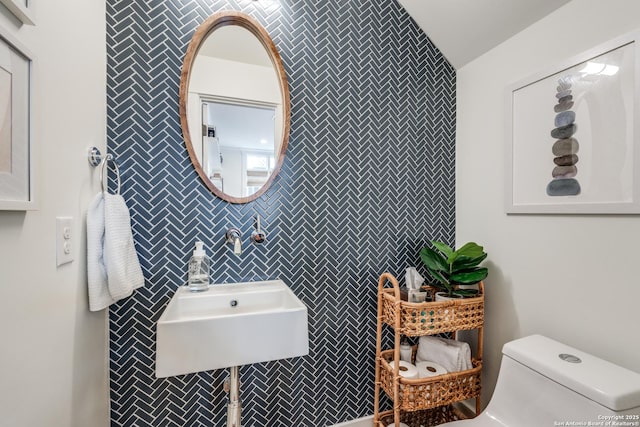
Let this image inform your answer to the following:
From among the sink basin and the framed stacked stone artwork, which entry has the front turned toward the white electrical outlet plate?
the framed stacked stone artwork

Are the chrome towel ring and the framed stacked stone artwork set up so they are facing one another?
yes

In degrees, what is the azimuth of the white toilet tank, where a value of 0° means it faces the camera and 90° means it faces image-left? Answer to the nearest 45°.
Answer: approximately 45°

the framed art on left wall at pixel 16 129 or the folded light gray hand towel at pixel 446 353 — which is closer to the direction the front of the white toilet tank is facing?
the framed art on left wall

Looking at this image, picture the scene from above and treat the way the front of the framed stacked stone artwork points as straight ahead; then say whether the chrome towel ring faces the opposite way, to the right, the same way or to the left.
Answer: the opposite way

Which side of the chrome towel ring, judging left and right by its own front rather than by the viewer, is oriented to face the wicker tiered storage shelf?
front

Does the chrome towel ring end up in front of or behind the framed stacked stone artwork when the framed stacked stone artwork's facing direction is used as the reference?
in front

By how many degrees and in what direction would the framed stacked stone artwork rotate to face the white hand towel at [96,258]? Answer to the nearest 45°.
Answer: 0° — it already faces it

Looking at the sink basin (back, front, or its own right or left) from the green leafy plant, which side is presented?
left

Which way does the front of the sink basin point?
toward the camera

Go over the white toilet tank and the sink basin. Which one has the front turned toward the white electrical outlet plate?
the white toilet tank

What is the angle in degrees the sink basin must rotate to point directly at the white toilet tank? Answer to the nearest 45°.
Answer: approximately 90° to its left

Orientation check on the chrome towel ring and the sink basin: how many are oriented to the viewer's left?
0

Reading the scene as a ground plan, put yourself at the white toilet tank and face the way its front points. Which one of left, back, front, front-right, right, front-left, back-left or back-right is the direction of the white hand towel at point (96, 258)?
front

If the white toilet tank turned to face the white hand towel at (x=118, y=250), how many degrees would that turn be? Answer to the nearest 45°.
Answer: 0° — it already faces it

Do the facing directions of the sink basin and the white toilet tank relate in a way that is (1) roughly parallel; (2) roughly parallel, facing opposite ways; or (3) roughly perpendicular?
roughly perpendicular

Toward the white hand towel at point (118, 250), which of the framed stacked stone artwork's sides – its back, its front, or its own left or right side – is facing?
front

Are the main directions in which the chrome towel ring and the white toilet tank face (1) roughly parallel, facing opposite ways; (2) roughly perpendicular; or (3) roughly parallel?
roughly parallel, facing opposite ways
